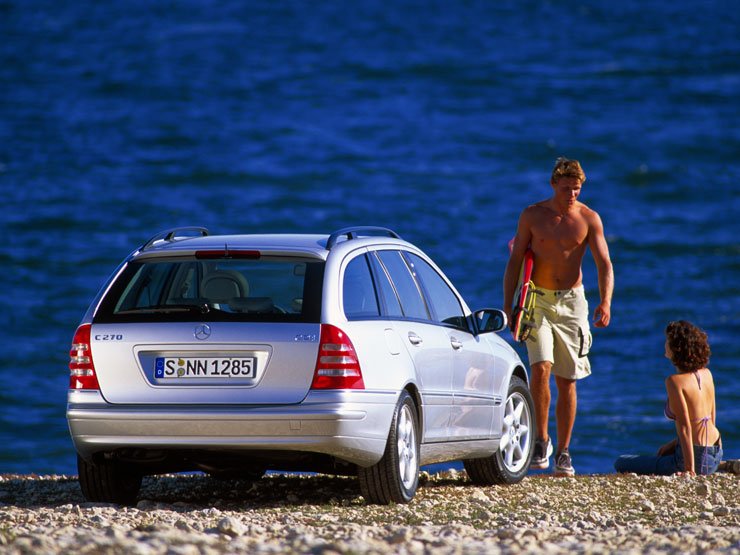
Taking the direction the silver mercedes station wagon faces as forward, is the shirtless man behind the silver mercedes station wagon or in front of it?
in front

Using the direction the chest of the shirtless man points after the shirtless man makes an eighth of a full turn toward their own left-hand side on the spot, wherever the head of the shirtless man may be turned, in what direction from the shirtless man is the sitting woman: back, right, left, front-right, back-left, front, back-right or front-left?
front-left

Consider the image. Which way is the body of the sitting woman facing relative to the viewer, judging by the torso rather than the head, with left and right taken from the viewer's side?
facing away from the viewer and to the left of the viewer

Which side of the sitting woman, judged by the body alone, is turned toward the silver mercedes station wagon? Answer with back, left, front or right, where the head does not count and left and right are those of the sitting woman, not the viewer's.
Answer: left

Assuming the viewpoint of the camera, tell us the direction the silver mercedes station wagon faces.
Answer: facing away from the viewer and to the right of the viewer

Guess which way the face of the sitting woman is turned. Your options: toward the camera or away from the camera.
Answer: away from the camera

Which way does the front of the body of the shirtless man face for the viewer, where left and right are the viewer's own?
facing the viewer
